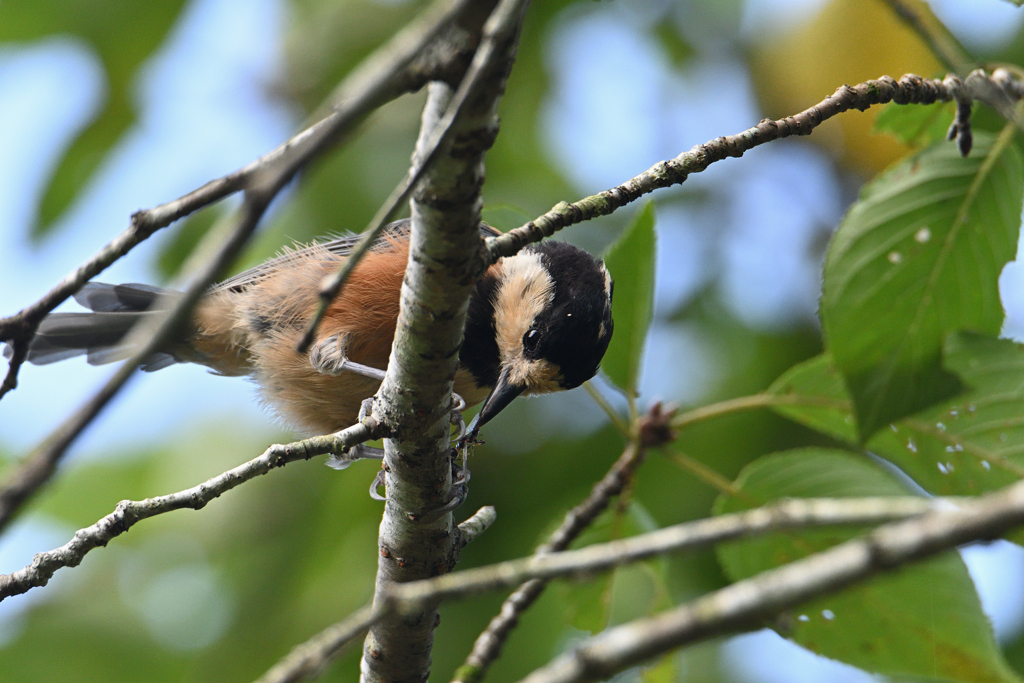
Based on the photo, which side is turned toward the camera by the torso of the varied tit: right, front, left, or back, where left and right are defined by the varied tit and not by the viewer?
right

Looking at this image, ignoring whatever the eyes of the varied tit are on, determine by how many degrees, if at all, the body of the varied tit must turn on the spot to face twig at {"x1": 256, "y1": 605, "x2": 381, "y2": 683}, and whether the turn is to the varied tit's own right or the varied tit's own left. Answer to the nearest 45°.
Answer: approximately 90° to the varied tit's own right

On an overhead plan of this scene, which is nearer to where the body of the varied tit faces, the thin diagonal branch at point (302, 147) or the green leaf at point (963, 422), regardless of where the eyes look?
the green leaf
